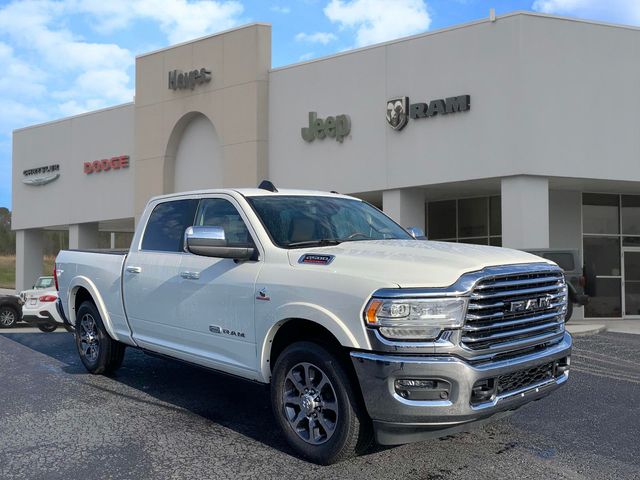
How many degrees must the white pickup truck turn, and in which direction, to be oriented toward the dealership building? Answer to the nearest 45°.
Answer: approximately 135° to its left

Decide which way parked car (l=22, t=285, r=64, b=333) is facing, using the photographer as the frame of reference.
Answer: facing away from the viewer and to the right of the viewer

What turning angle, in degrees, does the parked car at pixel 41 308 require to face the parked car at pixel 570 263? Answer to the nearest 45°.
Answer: approximately 90° to its right

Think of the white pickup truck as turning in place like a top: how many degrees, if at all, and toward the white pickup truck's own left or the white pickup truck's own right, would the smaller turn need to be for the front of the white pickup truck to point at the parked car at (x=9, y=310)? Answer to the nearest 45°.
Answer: approximately 180°

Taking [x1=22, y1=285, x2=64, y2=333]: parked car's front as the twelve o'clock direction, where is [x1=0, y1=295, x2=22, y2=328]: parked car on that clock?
[x1=0, y1=295, x2=22, y2=328]: parked car is roughly at 10 o'clock from [x1=22, y1=285, x2=64, y2=333]: parked car.

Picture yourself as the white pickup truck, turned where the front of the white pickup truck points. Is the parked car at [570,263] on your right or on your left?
on your left

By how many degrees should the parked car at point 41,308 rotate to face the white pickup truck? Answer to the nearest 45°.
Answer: approximately 135° to its right

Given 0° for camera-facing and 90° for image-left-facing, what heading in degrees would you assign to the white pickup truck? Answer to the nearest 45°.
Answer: approximately 315°

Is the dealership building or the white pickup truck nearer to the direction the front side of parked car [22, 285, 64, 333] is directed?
the dealership building
